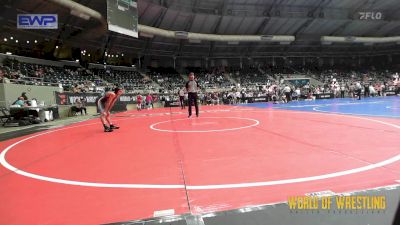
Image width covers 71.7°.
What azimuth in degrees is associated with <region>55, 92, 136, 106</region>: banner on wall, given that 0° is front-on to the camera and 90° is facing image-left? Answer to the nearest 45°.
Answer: approximately 0°
